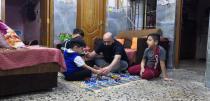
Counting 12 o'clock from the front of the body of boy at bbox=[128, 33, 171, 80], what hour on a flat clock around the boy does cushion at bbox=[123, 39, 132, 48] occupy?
The cushion is roughly at 4 o'clock from the boy.

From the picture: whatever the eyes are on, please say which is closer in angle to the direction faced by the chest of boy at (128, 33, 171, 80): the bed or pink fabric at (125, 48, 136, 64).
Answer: the bed

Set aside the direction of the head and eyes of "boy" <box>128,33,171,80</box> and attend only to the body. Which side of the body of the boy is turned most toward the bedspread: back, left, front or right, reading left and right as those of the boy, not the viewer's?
front

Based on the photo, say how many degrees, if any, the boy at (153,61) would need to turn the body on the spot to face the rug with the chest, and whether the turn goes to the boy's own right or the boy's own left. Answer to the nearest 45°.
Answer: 0° — they already face it

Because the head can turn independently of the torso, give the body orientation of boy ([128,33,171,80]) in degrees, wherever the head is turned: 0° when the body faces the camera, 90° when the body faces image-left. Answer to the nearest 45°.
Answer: approximately 45°

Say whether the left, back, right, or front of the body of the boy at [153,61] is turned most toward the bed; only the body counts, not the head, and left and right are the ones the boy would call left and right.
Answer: front
